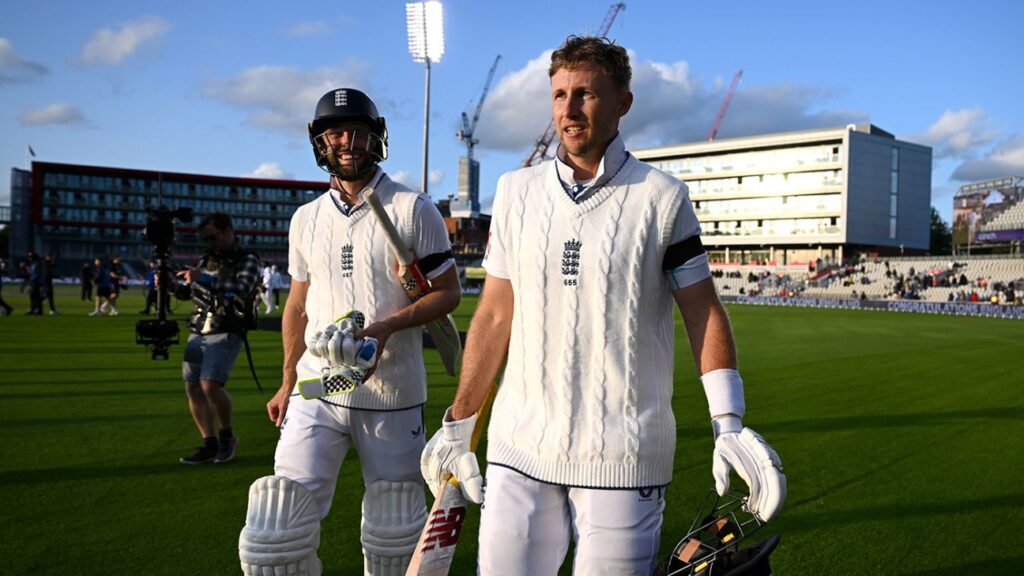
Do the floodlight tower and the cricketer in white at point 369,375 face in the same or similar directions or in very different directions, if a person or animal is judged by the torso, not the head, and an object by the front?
same or similar directions

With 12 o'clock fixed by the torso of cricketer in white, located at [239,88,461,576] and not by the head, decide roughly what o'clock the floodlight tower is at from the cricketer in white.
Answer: The floodlight tower is roughly at 6 o'clock from the cricketer in white.

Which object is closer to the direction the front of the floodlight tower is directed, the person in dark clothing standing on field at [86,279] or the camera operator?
the camera operator

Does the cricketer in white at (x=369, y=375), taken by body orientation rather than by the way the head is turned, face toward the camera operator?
no

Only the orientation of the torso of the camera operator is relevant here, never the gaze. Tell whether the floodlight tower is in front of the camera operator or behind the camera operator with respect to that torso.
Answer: behind

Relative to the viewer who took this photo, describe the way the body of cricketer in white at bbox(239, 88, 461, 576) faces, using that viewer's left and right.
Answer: facing the viewer

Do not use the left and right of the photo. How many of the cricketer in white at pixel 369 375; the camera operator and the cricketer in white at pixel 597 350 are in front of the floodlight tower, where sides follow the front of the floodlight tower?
3

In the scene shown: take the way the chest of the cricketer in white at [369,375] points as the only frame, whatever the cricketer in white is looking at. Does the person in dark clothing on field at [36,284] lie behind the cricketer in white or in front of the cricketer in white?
behind

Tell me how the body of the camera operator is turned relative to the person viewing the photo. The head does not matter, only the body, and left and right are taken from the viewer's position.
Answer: facing the viewer and to the left of the viewer

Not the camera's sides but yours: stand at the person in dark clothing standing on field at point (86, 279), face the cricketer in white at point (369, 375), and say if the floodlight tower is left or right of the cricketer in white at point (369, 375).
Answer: left

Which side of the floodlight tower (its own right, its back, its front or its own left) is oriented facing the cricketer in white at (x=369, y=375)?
front

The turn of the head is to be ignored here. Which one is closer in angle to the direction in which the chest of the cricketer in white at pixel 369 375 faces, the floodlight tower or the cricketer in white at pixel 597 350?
the cricketer in white

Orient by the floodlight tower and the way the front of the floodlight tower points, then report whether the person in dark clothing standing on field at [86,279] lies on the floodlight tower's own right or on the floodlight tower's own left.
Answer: on the floodlight tower's own right

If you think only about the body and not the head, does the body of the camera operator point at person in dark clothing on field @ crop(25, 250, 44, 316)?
no

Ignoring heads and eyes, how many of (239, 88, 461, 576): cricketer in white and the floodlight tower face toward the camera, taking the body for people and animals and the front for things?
2

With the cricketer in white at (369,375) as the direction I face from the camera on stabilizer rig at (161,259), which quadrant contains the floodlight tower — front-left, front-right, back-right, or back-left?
back-left

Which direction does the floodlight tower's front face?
toward the camera

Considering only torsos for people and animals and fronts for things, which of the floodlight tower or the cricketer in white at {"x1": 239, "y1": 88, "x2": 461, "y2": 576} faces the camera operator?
the floodlight tower
